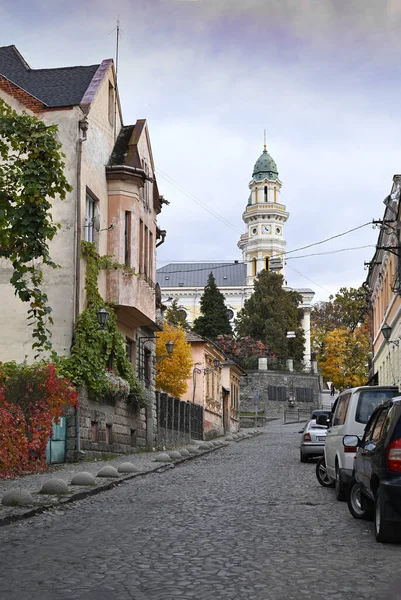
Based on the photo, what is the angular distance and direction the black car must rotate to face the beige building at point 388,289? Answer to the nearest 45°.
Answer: approximately 45° to its right

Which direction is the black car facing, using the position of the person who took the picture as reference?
facing away from the viewer and to the left of the viewer

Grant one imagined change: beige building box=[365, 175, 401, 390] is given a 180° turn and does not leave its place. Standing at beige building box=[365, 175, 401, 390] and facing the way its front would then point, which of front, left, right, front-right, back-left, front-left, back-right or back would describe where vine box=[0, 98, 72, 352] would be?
right

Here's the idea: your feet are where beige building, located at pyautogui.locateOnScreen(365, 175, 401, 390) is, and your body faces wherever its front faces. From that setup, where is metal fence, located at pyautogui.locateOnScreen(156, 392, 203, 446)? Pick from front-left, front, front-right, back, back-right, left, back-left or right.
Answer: front

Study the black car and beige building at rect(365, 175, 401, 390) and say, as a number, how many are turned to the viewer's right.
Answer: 0

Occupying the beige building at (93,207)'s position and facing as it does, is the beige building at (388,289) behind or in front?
in front

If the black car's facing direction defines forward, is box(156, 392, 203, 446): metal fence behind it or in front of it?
in front

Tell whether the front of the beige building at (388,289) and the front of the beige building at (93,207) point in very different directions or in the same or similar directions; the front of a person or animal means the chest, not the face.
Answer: very different directions

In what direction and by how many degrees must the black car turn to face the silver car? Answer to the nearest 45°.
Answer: approximately 45° to its right

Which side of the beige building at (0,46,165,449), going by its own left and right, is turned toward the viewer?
right

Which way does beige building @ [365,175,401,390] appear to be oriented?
to the viewer's left

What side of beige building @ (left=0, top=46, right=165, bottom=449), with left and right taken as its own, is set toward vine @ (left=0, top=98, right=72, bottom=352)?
right

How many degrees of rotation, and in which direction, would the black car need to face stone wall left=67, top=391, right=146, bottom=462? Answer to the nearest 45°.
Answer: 0° — it already faces it

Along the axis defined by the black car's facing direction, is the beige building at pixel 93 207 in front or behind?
in front

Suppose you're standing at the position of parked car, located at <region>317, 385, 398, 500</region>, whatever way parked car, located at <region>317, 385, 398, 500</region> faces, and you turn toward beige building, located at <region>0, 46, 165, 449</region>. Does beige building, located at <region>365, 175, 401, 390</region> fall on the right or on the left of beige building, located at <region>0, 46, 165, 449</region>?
right

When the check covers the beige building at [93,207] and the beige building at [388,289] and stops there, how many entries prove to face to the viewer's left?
1
